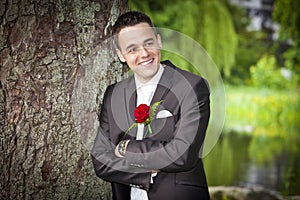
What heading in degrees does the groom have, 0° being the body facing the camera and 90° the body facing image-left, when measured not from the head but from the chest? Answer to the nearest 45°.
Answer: approximately 45°
